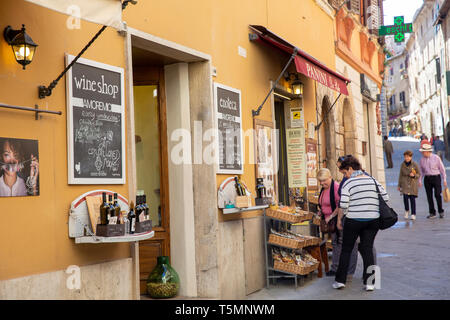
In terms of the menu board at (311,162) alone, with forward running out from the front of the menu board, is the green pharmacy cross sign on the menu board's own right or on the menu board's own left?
on the menu board's own left

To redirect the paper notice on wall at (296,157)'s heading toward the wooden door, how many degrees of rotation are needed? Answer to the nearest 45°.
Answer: approximately 45° to its right

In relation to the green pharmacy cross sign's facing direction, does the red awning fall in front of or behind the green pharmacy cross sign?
in front

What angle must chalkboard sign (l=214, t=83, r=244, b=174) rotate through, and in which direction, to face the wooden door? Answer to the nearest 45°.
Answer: approximately 135° to its right

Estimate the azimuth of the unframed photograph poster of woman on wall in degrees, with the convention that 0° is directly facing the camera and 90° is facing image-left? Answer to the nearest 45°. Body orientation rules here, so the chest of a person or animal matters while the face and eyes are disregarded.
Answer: approximately 315°

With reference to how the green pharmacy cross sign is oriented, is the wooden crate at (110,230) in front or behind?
in front
